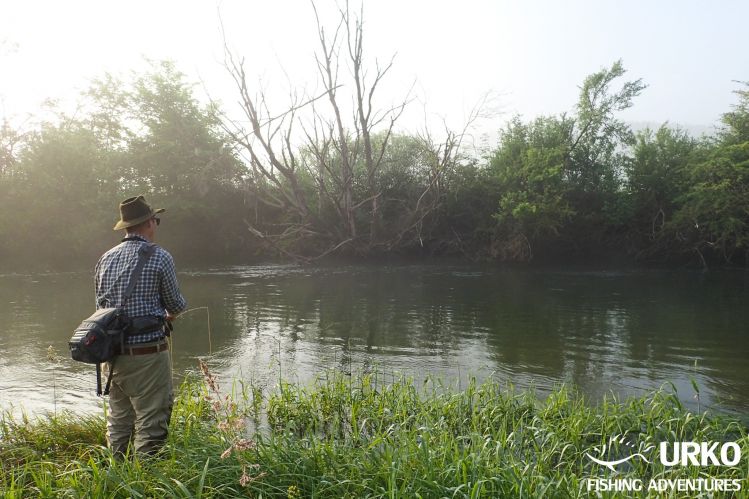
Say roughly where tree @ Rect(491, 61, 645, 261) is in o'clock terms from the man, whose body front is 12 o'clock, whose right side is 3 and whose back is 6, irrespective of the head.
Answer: The tree is roughly at 12 o'clock from the man.

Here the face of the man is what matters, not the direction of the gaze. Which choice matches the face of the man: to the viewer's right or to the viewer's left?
to the viewer's right

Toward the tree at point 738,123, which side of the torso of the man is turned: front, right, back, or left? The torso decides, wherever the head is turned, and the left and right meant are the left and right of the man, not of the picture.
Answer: front

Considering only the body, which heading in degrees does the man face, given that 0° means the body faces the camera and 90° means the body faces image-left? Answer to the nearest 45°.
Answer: approximately 225°
